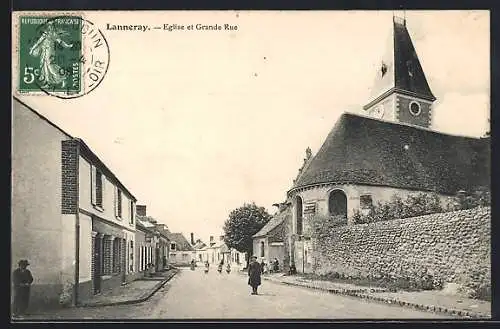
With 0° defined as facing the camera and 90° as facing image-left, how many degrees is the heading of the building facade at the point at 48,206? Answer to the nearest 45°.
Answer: approximately 315°

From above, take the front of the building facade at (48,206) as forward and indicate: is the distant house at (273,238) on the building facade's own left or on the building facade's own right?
on the building facade's own left

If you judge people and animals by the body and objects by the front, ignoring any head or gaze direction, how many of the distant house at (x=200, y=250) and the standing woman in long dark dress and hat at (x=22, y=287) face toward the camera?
2

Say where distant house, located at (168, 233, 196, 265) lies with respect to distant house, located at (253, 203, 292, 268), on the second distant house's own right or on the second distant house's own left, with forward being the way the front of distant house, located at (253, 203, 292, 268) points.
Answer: on the second distant house's own right

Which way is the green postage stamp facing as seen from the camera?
toward the camera

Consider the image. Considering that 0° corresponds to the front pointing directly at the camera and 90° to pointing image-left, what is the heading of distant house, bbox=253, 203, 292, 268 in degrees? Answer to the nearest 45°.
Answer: approximately 45°

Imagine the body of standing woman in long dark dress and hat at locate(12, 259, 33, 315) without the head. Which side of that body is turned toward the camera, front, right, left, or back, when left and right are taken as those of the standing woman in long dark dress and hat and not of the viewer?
front

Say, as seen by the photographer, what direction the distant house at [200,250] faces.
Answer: facing the viewer
